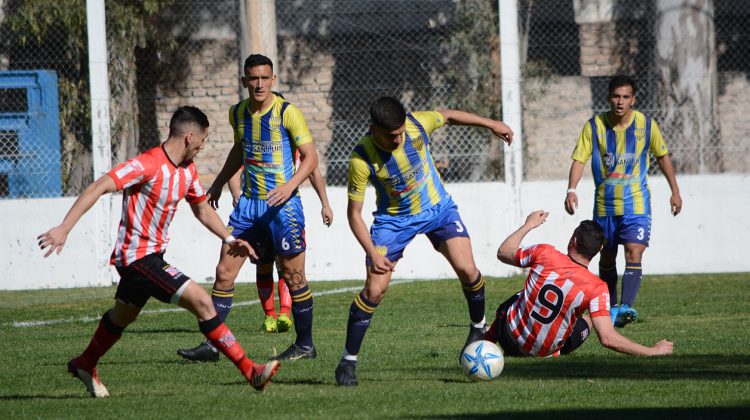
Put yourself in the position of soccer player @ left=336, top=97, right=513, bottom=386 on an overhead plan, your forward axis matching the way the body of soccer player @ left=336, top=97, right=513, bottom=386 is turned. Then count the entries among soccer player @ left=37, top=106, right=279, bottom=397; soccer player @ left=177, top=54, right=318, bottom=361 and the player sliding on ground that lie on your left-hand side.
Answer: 1

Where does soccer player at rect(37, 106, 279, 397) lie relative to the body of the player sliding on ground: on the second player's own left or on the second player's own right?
on the second player's own left

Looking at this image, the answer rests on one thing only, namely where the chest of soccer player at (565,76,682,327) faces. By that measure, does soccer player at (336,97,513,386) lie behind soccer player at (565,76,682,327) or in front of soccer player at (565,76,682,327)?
in front

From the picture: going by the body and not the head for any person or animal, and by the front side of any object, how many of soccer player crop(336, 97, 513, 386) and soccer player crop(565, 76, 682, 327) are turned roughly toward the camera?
2

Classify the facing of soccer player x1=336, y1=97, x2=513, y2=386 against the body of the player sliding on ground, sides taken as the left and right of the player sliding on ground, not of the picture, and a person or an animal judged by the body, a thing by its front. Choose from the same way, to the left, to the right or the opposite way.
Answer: the opposite way

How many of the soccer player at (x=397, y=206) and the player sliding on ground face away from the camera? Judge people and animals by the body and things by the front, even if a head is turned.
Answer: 1

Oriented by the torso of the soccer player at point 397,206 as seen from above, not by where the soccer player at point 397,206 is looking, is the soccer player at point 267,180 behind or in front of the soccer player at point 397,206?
behind

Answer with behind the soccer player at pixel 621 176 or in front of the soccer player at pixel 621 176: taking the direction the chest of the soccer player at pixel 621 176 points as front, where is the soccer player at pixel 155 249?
in front

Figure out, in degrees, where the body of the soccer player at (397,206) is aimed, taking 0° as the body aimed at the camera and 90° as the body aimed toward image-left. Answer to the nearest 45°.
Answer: approximately 0°

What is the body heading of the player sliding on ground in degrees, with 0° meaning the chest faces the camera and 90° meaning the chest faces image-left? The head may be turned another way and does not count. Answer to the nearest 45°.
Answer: approximately 180°

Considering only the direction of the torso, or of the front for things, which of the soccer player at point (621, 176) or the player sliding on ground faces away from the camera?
the player sliding on ground

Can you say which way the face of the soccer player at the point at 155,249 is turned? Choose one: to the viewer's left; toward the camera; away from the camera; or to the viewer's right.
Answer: to the viewer's right

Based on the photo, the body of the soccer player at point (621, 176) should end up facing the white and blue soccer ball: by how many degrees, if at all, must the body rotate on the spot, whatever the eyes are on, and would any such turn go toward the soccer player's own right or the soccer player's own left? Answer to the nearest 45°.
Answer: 0° — they already face it
